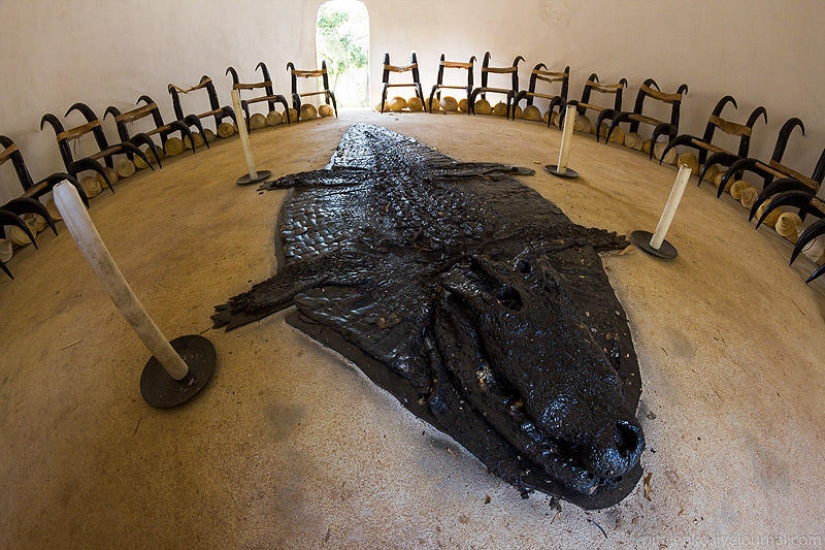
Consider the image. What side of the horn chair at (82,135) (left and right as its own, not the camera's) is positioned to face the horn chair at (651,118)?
front

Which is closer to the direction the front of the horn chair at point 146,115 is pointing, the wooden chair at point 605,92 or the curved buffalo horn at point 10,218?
the wooden chair

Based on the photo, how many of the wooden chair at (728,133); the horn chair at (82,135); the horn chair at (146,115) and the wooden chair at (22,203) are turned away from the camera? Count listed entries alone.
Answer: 0

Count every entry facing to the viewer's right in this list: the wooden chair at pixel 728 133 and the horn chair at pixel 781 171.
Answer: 0

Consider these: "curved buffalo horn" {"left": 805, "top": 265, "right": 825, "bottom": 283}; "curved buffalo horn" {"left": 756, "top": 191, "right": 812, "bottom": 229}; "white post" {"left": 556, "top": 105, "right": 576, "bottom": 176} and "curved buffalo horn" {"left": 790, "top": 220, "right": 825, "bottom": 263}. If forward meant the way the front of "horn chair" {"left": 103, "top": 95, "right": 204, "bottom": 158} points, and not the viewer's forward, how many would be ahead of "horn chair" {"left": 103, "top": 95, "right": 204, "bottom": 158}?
4

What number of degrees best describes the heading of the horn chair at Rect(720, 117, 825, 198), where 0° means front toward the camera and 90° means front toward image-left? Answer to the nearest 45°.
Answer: approximately 45°

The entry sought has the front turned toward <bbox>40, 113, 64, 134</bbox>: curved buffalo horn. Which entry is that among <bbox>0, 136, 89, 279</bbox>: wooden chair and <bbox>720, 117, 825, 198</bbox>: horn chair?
<bbox>720, 117, 825, 198</bbox>: horn chair

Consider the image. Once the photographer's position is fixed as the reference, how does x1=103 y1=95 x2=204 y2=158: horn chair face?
facing the viewer and to the right of the viewer

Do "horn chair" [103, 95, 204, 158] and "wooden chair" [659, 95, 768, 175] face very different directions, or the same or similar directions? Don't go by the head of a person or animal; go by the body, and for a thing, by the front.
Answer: very different directions

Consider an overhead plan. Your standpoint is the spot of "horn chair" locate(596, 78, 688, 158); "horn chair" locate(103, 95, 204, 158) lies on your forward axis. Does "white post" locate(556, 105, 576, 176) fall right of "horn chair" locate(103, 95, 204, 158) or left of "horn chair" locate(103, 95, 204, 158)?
left

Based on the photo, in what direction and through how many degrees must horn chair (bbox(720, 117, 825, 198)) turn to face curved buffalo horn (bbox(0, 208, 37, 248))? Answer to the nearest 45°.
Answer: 0° — it already faces it

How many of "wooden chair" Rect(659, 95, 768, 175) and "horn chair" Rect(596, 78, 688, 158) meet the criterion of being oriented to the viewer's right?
0

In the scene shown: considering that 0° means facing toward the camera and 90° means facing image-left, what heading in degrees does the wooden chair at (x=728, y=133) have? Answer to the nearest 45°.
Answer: approximately 45°

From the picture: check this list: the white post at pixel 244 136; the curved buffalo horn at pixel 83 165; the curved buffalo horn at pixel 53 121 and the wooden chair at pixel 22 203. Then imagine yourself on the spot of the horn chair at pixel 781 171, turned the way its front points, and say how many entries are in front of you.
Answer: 4

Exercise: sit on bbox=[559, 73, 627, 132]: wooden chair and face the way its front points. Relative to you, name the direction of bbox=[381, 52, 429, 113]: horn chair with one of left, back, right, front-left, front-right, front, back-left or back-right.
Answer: front-right

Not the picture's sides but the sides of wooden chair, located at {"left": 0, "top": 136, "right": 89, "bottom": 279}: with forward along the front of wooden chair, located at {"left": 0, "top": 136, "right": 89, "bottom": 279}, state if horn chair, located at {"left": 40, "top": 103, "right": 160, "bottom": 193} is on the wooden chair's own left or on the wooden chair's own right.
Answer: on the wooden chair's own left

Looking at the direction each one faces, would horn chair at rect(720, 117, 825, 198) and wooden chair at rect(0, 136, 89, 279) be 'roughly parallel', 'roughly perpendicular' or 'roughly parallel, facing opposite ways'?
roughly parallel, facing opposite ways

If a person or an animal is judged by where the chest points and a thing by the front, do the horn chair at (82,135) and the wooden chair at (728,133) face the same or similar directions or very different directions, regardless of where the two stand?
very different directions

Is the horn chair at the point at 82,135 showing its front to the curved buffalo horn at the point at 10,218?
no
